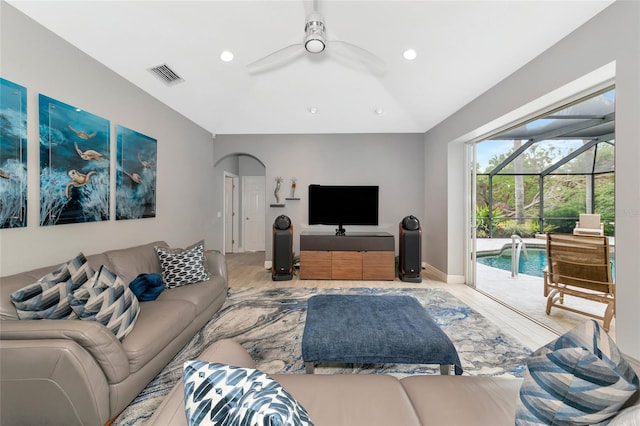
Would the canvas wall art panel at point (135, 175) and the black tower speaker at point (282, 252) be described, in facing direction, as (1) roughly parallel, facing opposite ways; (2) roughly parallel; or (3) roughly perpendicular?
roughly perpendicular

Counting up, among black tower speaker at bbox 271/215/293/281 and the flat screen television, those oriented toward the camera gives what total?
2

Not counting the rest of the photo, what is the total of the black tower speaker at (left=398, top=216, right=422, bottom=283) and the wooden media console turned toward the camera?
2

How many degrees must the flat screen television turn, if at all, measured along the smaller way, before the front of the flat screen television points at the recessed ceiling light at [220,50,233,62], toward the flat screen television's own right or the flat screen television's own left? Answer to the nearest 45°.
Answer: approximately 45° to the flat screen television's own right

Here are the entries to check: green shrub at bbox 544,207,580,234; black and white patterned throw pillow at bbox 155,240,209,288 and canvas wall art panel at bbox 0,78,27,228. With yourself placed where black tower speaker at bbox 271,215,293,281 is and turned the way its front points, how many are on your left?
1

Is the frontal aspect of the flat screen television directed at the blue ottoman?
yes

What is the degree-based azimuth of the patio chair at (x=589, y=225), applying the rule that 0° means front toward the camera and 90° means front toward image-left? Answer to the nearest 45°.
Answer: approximately 0°

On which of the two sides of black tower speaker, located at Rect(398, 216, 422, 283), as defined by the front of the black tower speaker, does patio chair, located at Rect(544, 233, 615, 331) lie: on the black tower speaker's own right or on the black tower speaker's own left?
on the black tower speaker's own left

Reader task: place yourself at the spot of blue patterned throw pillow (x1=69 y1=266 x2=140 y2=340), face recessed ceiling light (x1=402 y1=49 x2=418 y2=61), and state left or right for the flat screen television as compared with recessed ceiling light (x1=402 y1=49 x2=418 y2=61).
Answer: left
